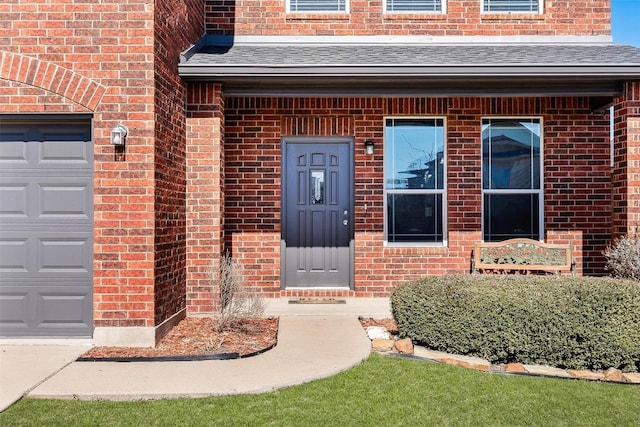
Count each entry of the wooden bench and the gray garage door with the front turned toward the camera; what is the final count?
2

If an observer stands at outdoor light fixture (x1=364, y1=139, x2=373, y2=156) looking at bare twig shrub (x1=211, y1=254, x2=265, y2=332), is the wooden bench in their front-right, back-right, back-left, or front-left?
back-left

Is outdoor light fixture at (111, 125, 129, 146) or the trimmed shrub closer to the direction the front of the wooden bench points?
the trimmed shrub

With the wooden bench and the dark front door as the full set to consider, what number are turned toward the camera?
2

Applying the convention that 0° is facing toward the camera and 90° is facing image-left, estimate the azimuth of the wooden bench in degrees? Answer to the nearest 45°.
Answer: approximately 0°

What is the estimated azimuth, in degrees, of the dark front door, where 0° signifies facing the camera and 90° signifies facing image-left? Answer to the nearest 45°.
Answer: approximately 0°

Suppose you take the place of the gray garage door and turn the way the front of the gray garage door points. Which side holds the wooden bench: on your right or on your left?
on your left

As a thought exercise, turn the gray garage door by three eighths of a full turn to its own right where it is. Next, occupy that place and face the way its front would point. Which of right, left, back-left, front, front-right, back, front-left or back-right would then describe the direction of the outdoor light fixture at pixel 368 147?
back-right

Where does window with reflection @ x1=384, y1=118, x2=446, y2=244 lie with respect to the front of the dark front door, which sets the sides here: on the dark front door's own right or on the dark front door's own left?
on the dark front door's own left

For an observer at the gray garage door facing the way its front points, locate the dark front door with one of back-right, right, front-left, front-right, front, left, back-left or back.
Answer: left

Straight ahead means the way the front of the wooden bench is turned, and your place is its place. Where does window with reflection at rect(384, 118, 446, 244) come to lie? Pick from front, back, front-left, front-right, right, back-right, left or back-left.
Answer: right

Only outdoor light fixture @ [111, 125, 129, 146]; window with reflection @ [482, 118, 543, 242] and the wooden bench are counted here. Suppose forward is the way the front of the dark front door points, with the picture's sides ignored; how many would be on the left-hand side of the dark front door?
2

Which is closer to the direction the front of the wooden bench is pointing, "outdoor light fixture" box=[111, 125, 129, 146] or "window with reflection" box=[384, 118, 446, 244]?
the outdoor light fixture

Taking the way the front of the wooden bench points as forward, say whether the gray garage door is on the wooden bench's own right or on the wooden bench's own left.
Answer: on the wooden bench's own right

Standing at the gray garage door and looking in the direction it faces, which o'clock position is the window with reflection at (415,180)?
The window with reflection is roughly at 9 o'clock from the gray garage door.
